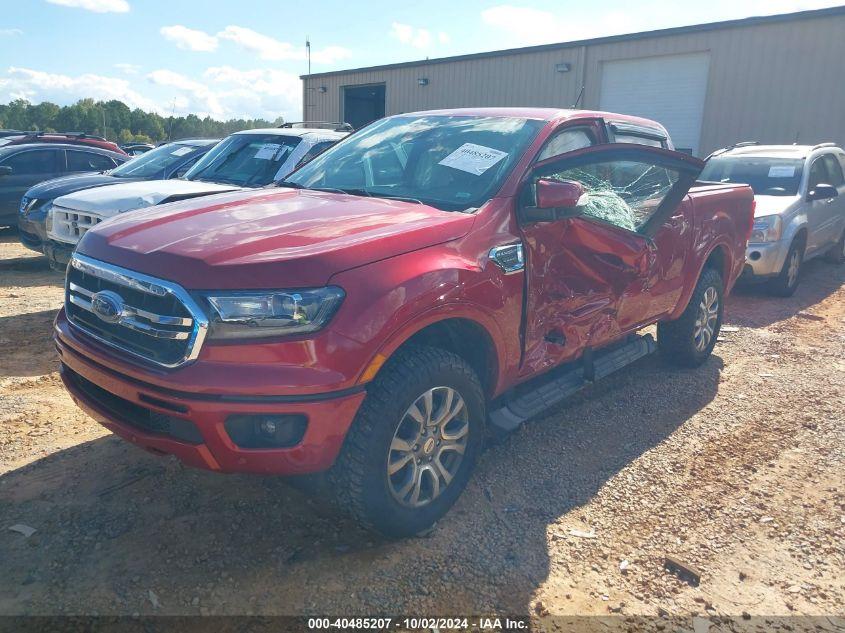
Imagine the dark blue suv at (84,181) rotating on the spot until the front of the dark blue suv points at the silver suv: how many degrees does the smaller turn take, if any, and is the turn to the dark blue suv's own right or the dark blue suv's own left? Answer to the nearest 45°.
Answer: approximately 135° to the dark blue suv's own left

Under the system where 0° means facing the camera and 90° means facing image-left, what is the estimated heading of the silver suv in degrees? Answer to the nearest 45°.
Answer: approximately 45°

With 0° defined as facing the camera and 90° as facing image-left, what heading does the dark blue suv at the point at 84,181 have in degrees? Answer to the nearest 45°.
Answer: approximately 45°

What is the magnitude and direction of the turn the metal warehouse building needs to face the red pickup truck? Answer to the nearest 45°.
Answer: approximately 45° to its left

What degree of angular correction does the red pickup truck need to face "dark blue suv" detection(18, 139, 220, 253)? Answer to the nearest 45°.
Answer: approximately 90° to its right

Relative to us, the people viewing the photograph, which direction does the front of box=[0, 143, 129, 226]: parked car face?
facing to the left of the viewer

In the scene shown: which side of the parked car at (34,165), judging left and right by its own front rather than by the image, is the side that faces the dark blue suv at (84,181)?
left

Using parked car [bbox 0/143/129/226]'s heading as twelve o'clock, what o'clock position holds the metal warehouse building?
The metal warehouse building is roughly at 6 o'clock from the parked car.
